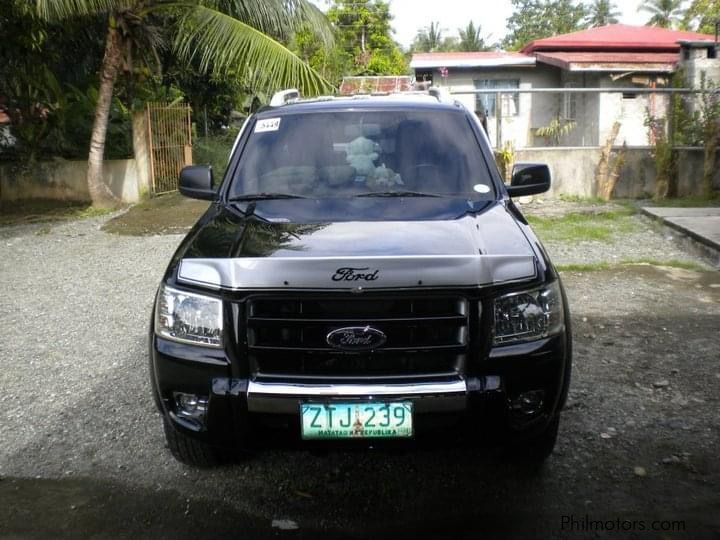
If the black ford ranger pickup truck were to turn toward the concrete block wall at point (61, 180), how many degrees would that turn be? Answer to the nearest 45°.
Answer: approximately 135° to its right

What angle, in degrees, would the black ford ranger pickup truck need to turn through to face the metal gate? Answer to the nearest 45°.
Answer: approximately 180°

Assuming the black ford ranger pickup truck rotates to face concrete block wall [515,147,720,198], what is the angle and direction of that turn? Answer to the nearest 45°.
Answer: approximately 180°

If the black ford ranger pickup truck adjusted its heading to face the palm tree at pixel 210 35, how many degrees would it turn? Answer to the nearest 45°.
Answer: approximately 180°

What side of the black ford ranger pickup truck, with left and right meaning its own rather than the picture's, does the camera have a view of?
front

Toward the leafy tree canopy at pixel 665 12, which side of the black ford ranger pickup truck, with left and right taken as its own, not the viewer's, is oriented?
back

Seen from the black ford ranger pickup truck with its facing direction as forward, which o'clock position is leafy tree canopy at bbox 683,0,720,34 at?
The leafy tree canopy is roughly at 7 o'clock from the black ford ranger pickup truck.
